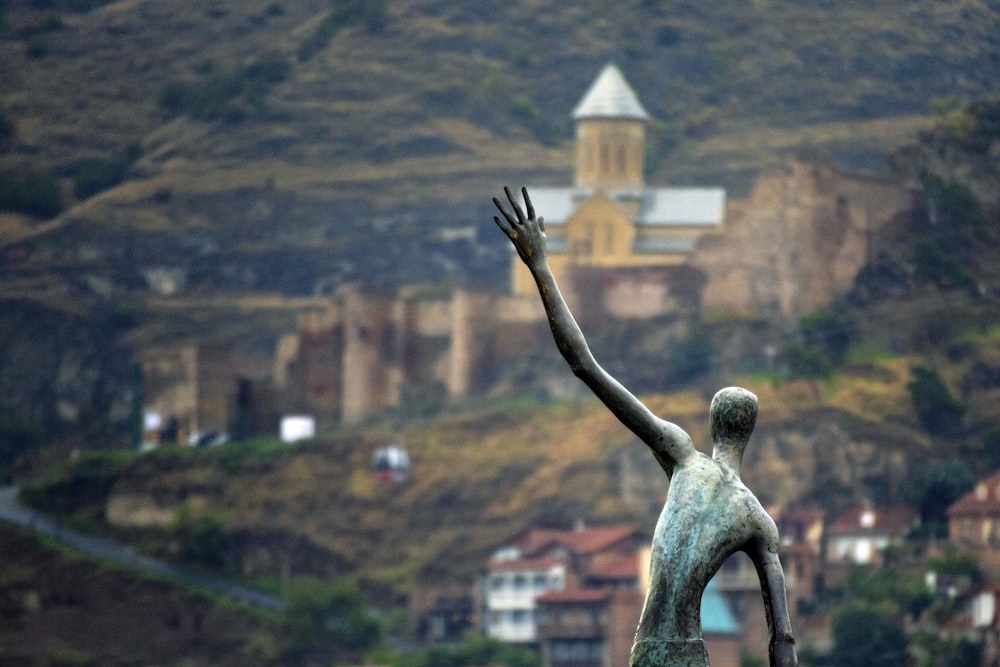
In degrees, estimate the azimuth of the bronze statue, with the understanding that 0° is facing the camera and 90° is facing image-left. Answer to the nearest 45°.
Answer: approximately 180°
